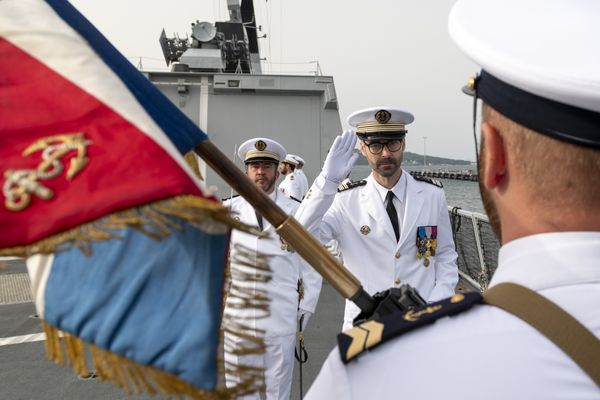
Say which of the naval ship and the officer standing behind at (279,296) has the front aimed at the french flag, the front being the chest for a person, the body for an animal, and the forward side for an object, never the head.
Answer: the officer standing behind

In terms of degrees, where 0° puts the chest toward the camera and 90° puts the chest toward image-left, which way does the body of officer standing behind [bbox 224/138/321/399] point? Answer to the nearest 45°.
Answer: approximately 0°

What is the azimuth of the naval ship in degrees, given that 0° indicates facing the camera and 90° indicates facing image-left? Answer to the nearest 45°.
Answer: approximately 180°

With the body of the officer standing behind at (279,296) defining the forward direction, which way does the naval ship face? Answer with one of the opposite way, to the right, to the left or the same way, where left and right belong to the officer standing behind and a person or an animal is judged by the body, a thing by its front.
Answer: the opposite way

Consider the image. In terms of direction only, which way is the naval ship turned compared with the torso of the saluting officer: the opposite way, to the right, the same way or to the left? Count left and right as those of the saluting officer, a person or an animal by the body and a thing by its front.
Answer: the opposite way

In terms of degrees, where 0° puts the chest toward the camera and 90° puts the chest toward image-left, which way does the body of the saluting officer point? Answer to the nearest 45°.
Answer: approximately 0°
